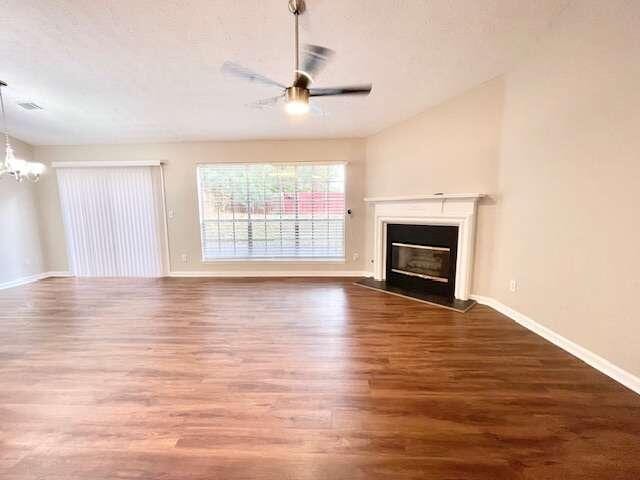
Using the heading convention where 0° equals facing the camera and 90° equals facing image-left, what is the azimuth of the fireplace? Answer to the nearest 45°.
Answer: approximately 45°

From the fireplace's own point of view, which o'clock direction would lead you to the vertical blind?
The vertical blind is roughly at 1 o'clock from the fireplace.

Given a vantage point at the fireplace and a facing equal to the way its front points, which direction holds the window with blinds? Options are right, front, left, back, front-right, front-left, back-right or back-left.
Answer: front-right

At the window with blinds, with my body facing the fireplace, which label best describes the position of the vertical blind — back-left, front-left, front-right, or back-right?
back-right

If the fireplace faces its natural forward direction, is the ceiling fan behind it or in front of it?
in front
